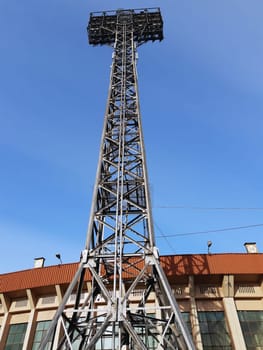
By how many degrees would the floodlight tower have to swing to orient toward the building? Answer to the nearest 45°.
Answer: approximately 45° to its right

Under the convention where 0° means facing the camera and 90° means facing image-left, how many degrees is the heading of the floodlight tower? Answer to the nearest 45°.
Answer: approximately 180°
